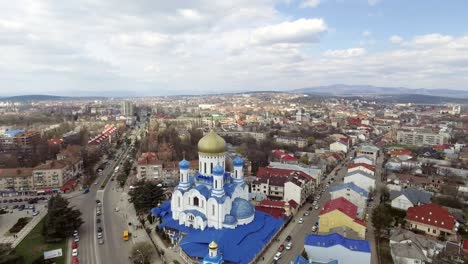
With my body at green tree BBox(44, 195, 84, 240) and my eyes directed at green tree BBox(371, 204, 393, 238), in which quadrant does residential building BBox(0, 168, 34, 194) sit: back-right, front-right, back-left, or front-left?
back-left

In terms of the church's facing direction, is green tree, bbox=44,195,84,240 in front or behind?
in front

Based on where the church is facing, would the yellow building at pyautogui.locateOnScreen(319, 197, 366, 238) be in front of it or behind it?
behind
